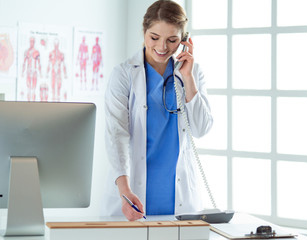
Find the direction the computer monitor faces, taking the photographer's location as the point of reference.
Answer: facing away from the viewer

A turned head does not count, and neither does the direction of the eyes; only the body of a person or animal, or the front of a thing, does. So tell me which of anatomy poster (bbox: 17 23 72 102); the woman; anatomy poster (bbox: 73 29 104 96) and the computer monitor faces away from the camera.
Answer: the computer monitor

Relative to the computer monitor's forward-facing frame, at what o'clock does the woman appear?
The woman is roughly at 2 o'clock from the computer monitor.

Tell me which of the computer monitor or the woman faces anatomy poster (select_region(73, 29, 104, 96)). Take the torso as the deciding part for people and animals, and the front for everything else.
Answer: the computer monitor

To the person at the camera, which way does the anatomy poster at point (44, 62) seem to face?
facing the viewer and to the right of the viewer

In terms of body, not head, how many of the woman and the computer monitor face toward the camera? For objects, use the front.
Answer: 1

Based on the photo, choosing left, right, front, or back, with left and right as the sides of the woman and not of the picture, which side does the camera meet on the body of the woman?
front

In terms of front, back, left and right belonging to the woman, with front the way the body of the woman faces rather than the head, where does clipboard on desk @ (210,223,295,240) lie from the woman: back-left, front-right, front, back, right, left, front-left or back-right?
front-left

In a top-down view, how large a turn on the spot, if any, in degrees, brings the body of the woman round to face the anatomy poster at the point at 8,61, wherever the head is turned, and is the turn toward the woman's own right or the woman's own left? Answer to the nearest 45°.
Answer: approximately 135° to the woman's own right

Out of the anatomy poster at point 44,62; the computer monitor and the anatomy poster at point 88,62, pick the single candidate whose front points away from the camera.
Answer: the computer monitor

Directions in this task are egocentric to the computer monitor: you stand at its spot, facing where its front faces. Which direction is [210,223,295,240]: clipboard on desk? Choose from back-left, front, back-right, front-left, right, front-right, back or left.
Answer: right

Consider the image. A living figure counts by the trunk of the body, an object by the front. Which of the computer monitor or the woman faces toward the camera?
the woman

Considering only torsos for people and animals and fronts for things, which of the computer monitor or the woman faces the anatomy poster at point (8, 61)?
the computer monitor

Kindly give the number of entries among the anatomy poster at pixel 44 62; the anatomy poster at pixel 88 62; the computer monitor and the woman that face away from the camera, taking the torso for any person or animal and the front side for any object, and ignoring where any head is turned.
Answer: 1

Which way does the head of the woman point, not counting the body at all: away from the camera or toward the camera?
toward the camera

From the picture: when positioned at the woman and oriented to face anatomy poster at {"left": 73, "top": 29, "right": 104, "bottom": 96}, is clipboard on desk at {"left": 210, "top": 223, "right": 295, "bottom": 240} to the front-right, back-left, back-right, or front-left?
back-right
